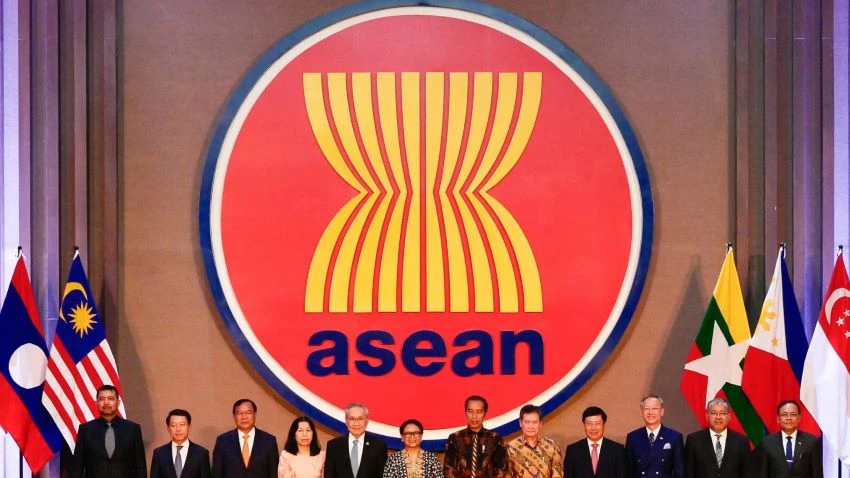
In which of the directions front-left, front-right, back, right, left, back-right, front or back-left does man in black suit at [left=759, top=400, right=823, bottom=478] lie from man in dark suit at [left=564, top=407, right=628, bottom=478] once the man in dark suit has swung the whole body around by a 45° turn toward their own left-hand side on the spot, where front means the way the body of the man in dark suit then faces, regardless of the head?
front-left

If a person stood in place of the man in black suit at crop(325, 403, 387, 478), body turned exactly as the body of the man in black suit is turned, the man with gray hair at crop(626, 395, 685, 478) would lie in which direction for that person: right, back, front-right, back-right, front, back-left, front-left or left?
left

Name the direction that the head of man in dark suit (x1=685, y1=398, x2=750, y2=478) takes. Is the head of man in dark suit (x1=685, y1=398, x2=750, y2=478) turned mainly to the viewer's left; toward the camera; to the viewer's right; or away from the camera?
toward the camera

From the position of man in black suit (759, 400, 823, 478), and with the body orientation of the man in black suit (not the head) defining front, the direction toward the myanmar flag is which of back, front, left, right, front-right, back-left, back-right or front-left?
back-right

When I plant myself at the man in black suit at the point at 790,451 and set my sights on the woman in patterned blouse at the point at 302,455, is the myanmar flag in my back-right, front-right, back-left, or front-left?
front-right

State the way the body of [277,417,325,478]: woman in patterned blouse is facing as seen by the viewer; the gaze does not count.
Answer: toward the camera

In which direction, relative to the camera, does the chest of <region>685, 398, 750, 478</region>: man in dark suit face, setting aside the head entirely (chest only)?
toward the camera

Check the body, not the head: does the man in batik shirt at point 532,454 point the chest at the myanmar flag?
no

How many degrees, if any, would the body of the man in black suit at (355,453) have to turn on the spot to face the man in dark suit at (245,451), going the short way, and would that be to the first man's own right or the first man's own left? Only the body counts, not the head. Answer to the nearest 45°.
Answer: approximately 90° to the first man's own right

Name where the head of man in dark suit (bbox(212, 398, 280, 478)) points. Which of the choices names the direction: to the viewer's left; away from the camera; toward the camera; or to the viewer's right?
toward the camera

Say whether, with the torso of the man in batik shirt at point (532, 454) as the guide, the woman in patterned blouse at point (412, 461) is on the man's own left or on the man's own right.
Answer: on the man's own right

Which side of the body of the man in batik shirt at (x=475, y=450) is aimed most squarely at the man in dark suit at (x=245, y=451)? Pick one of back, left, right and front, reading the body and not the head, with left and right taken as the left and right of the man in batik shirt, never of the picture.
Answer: right

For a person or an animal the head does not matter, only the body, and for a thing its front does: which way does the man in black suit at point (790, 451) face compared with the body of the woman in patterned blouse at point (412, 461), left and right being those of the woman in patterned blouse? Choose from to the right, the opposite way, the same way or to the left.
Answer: the same way

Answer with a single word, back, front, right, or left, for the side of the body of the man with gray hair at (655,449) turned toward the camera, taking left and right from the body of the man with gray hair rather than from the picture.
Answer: front

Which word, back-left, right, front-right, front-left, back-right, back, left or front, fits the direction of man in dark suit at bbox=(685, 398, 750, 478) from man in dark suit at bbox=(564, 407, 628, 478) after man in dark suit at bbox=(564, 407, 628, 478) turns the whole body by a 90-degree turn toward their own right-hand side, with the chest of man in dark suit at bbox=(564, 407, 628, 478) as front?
back

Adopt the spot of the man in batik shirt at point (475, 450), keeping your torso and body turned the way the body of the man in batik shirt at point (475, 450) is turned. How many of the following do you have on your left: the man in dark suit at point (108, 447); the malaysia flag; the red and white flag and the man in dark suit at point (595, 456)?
2
